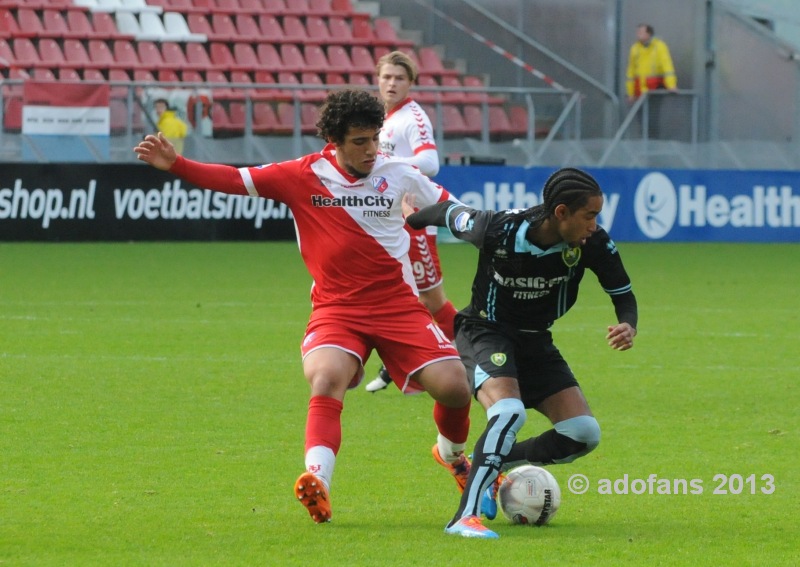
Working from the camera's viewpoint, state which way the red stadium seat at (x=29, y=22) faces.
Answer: facing the viewer

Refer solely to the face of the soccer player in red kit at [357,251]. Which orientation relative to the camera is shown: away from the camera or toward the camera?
toward the camera

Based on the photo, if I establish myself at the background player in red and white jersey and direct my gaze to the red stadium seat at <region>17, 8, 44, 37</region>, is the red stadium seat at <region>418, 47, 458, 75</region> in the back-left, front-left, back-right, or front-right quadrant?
front-right

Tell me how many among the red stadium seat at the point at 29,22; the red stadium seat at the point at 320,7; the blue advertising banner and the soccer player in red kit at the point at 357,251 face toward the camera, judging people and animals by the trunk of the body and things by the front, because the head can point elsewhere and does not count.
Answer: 4

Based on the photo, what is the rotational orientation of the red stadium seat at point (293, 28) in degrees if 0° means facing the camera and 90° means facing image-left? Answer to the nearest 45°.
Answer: approximately 315°

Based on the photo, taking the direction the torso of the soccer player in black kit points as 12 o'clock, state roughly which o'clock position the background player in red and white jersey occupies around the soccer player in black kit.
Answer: The background player in red and white jersey is roughly at 7 o'clock from the soccer player in black kit.

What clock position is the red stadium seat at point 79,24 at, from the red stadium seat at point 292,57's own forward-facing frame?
the red stadium seat at point 79,24 is roughly at 4 o'clock from the red stadium seat at point 292,57.

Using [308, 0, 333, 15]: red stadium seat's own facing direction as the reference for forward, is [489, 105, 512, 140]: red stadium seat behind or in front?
in front

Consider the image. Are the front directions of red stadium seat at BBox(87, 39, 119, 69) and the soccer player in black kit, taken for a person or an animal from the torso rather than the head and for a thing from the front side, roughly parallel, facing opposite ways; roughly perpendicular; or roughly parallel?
roughly parallel

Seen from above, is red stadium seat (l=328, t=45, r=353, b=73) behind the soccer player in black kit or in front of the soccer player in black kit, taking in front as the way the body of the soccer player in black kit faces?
behind

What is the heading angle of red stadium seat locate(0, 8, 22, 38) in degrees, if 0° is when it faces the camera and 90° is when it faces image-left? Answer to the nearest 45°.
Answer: approximately 315°

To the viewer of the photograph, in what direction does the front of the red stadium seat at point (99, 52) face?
facing the viewer and to the right of the viewer

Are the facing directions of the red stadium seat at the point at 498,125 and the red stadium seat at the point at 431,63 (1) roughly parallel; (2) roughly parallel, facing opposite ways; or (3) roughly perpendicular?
roughly parallel

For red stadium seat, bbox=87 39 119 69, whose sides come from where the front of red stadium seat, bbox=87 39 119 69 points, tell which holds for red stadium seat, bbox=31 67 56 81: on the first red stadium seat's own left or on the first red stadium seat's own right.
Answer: on the first red stadium seat's own right

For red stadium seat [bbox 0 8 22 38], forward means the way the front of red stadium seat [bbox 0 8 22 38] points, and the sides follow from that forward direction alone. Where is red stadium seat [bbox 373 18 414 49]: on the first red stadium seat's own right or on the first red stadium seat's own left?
on the first red stadium seat's own left

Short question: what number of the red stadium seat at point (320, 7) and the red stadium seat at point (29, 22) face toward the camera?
2
